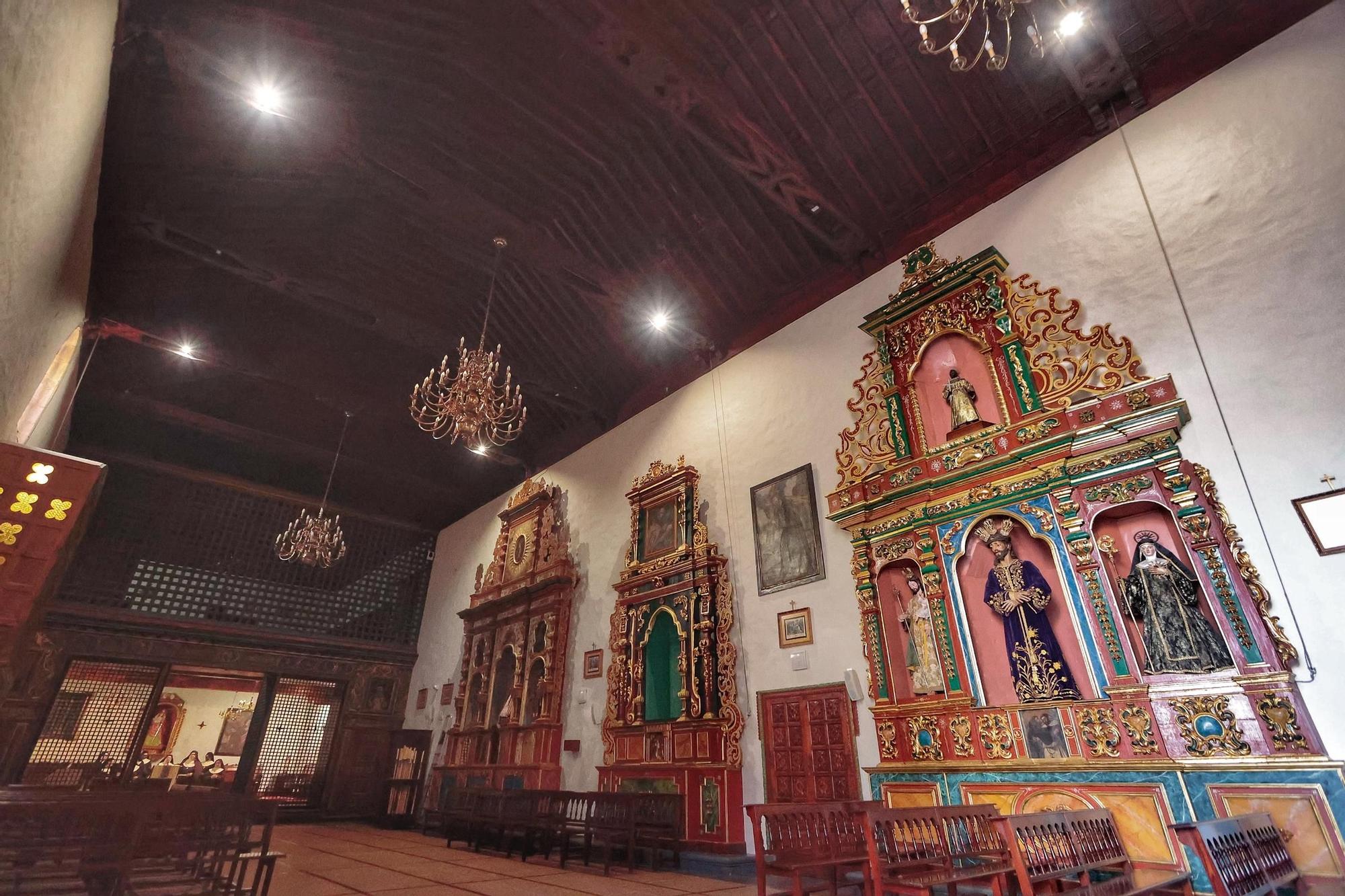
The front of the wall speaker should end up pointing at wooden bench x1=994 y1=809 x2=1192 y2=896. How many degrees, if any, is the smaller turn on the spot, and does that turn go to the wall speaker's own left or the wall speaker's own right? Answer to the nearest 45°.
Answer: approximately 45° to the wall speaker's own left

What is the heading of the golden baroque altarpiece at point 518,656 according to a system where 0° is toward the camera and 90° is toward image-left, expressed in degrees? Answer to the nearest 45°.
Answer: approximately 45°

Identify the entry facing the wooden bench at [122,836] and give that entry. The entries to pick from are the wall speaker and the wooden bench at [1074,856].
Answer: the wall speaker

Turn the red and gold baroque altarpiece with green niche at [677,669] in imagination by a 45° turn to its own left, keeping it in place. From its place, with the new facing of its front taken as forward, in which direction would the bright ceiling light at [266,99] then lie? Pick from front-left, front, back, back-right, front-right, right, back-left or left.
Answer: front-right

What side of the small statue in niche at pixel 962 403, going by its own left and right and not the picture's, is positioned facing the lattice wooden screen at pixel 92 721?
right

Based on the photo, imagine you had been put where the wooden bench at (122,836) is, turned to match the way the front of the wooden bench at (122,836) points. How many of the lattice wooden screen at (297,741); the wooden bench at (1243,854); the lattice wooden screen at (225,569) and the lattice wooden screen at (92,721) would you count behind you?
3

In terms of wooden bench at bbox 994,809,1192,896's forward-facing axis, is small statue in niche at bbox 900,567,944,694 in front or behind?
behind

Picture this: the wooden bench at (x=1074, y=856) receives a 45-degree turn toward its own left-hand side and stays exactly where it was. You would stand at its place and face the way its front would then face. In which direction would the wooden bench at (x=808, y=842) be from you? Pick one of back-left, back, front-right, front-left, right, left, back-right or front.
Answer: back

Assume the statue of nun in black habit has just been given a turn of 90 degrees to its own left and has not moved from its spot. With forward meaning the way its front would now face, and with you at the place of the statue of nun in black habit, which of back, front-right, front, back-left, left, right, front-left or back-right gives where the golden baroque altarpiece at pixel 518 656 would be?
back

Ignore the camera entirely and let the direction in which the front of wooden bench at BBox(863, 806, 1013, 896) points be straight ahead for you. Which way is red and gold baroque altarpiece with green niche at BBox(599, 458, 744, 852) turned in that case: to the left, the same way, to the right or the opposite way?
to the right

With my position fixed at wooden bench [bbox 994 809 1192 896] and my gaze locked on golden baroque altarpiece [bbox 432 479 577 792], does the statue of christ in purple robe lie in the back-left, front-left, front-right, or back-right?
front-right

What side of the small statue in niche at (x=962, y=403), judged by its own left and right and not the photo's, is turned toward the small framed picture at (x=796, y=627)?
right
